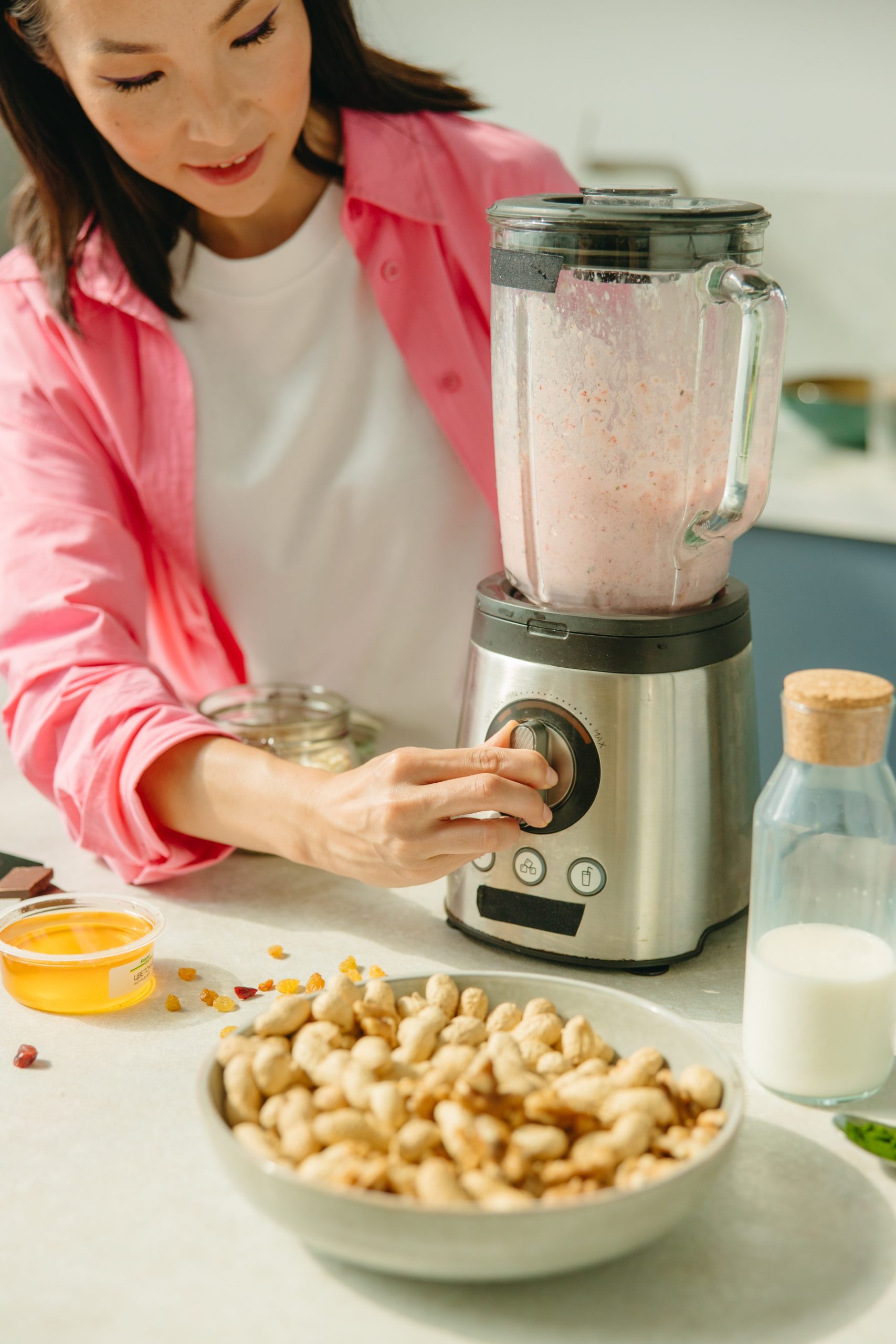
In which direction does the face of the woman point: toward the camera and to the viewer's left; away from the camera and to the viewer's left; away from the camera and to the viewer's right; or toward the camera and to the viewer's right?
toward the camera and to the viewer's right

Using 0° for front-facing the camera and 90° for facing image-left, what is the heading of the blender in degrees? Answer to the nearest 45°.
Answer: approximately 45°

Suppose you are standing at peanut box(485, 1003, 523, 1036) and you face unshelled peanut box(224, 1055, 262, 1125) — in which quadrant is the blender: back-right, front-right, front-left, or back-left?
back-right
